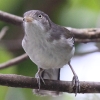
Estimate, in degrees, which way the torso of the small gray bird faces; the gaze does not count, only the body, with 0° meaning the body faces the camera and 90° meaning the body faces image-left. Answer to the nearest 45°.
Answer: approximately 45°
